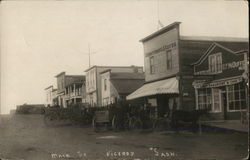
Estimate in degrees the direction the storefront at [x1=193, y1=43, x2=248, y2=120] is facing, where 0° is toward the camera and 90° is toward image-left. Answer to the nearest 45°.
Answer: approximately 45°

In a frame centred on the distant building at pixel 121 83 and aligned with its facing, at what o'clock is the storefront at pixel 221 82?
The storefront is roughly at 10 o'clock from the distant building.

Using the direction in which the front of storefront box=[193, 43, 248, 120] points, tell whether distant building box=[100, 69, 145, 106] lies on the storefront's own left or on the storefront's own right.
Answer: on the storefront's own right

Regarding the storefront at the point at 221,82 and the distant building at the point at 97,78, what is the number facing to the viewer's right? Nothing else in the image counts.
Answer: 0

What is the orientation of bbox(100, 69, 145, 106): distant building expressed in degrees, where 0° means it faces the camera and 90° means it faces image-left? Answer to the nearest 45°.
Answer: approximately 45°

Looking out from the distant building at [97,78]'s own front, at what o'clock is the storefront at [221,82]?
The storefront is roughly at 10 o'clock from the distant building.

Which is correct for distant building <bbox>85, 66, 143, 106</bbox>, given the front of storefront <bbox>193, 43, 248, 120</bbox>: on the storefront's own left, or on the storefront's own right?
on the storefront's own right
